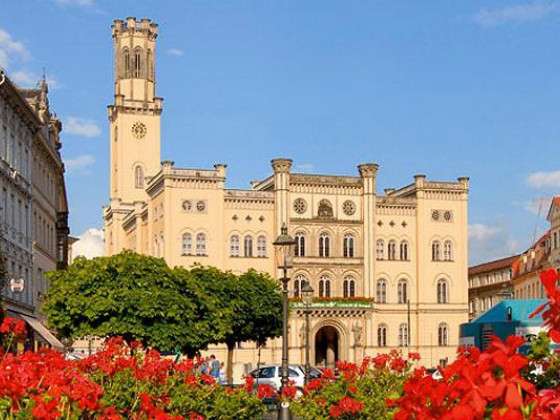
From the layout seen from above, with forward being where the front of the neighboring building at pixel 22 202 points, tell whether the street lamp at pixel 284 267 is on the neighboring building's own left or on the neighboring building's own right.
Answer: on the neighboring building's own right

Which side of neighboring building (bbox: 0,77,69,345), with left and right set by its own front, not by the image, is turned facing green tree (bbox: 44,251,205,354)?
front

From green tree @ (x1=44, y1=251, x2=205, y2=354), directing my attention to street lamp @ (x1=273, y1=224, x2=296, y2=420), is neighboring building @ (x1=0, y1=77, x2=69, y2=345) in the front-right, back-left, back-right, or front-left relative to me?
back-right

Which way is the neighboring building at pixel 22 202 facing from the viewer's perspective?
to the viewer's right
